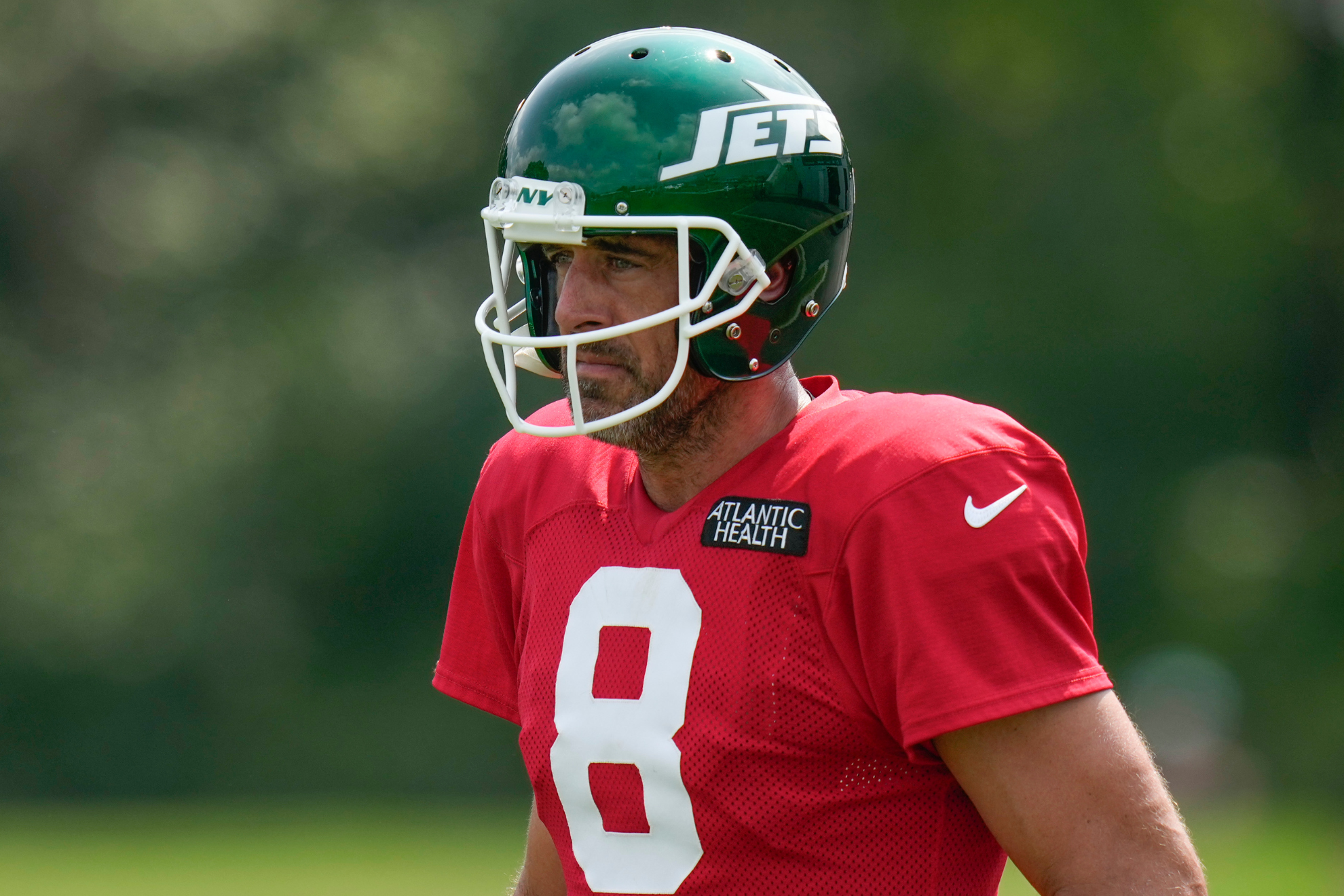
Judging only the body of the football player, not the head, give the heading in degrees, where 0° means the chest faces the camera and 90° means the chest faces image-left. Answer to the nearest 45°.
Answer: approximately 45°
